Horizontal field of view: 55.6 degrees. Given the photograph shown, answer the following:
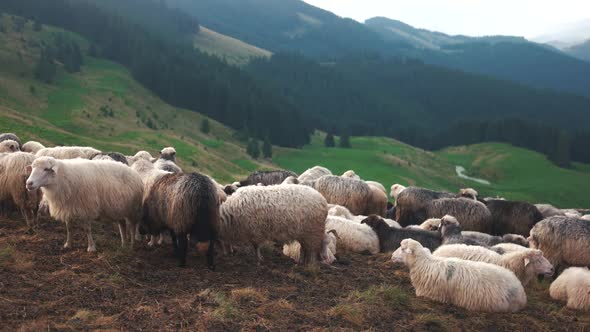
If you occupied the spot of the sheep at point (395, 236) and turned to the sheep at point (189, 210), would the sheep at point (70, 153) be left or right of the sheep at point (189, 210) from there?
right

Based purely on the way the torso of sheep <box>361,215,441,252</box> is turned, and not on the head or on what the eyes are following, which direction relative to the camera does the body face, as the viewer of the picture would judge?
to the viewer's left

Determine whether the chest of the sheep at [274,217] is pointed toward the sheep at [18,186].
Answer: yes

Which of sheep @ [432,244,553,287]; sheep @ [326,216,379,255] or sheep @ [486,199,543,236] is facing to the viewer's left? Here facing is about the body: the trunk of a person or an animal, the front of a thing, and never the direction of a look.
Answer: sheep @ [326,216,379,255]

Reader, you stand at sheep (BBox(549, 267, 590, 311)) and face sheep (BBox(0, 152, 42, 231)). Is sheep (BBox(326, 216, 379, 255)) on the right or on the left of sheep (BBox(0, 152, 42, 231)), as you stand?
right

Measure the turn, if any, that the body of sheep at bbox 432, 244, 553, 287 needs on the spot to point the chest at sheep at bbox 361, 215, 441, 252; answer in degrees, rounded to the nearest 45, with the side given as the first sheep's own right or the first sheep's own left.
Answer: approximately 135° to the first sheep's own left

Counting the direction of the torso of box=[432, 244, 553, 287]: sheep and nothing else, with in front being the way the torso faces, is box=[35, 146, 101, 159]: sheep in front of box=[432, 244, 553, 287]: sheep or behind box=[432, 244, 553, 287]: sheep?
behind

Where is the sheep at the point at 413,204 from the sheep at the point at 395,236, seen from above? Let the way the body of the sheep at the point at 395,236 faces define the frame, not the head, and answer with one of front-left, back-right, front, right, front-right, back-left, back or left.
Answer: right

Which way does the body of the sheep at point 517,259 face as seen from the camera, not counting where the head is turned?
to the viewer's right

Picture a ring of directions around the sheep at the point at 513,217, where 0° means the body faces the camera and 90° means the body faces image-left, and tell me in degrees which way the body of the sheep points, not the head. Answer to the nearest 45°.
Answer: approximately 270°

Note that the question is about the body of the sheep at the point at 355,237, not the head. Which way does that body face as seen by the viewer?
to the viewer's left
